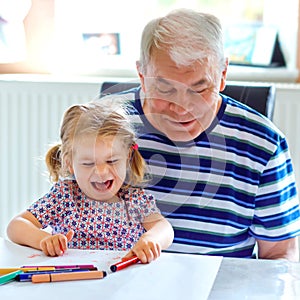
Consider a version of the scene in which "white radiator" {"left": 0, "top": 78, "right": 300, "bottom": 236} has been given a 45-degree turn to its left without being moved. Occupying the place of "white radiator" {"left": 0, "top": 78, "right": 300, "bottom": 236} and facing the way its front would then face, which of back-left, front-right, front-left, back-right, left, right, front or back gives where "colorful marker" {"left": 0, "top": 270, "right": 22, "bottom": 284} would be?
front-right

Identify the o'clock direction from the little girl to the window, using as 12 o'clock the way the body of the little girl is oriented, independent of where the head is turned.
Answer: The window is roughly at 6 o'clock from the little girl.

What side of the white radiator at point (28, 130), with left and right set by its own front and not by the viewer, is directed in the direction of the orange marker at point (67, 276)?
front

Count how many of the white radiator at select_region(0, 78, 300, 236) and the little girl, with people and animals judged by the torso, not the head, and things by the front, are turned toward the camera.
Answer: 2

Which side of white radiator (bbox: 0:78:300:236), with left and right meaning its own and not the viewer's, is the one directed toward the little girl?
front

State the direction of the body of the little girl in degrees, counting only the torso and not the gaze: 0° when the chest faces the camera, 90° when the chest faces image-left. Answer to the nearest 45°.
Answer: approximately 0°

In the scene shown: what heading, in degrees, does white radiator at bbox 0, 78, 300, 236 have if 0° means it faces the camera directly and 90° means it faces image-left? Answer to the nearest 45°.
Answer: approximately 0°
